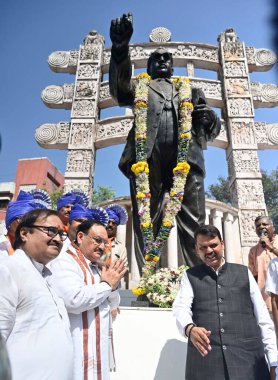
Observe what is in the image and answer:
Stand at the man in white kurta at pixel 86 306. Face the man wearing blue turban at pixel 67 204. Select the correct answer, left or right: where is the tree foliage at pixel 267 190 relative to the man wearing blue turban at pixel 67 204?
right

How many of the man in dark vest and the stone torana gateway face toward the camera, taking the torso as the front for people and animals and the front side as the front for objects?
2

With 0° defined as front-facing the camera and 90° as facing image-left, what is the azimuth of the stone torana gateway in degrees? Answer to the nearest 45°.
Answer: approximately 0°

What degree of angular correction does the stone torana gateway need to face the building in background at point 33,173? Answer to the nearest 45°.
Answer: approximately 135° to its right

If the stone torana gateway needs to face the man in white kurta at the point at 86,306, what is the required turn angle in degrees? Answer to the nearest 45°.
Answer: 0° — it already faces them
